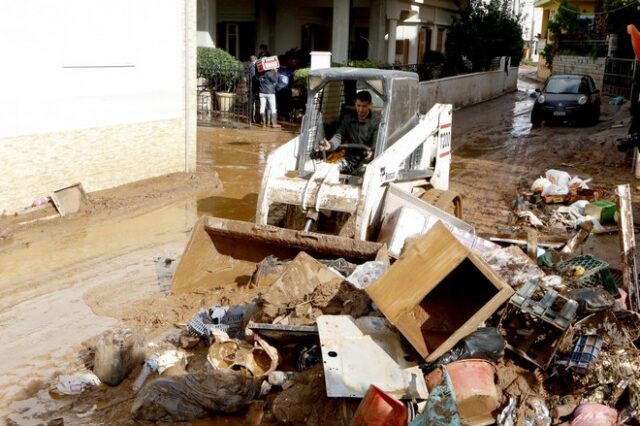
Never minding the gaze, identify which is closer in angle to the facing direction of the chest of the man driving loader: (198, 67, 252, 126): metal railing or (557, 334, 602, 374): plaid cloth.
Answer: the plaid cloth

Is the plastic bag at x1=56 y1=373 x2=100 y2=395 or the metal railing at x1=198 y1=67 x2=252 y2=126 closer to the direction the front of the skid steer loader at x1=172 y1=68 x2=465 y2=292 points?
the plastic bag

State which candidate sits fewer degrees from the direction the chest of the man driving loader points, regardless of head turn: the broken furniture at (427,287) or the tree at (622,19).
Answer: the broken furniture

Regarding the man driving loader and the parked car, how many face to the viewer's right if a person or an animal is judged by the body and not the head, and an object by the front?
0

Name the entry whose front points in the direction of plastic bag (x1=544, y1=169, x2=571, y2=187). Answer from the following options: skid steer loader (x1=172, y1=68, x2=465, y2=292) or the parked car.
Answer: the parked car

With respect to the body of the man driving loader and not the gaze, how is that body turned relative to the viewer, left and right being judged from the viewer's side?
facing the viewer and to the left of the viewer

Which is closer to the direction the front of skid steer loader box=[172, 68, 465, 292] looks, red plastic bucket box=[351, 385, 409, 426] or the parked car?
the red plastic bucket

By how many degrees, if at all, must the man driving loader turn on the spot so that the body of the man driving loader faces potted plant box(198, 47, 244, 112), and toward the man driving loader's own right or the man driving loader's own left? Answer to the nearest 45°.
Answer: approximately 135° to the man driving loader's own right

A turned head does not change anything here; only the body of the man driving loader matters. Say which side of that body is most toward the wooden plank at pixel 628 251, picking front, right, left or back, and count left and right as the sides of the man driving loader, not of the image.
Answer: left

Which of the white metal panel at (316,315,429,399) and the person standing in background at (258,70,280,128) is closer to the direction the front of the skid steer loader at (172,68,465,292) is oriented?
the white metal panel

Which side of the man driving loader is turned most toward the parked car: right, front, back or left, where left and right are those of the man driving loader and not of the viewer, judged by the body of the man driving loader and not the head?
back

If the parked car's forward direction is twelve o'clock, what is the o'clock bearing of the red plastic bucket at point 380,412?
The red plastic bucket is roughly at 12 o'clock from the parked car.

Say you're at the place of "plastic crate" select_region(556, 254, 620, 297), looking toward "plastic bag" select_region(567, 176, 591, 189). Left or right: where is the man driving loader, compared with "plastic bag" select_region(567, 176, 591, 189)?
left

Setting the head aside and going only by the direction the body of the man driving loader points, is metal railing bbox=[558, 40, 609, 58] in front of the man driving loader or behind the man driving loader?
behind

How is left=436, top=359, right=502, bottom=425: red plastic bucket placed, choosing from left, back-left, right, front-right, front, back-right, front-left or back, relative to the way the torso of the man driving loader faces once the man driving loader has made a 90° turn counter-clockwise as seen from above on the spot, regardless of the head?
front-right

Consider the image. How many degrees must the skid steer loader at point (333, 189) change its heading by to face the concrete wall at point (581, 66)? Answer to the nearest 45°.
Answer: approximately 180°
